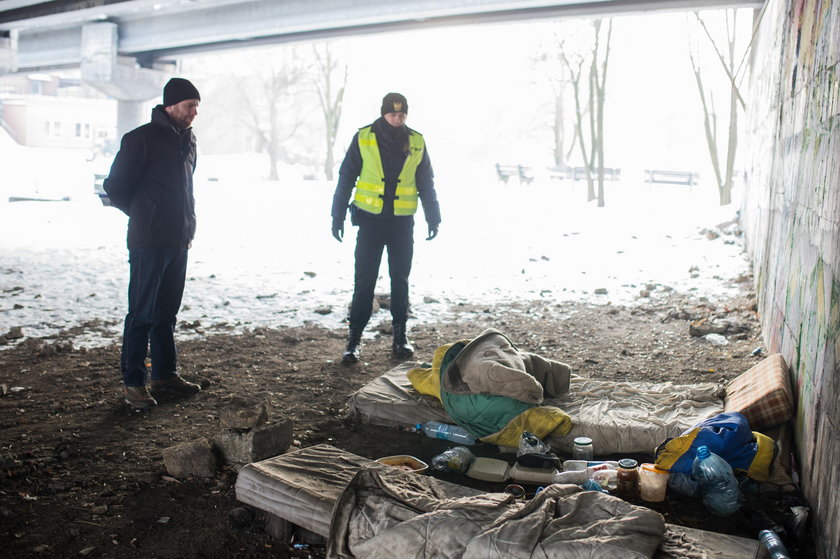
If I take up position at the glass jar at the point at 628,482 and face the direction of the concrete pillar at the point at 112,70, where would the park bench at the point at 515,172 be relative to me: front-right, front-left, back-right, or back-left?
front-right

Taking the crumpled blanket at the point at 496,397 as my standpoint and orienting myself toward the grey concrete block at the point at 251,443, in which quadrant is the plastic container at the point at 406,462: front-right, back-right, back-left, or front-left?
front-left

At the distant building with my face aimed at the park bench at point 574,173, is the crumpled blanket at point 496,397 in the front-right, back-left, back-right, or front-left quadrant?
front-right
